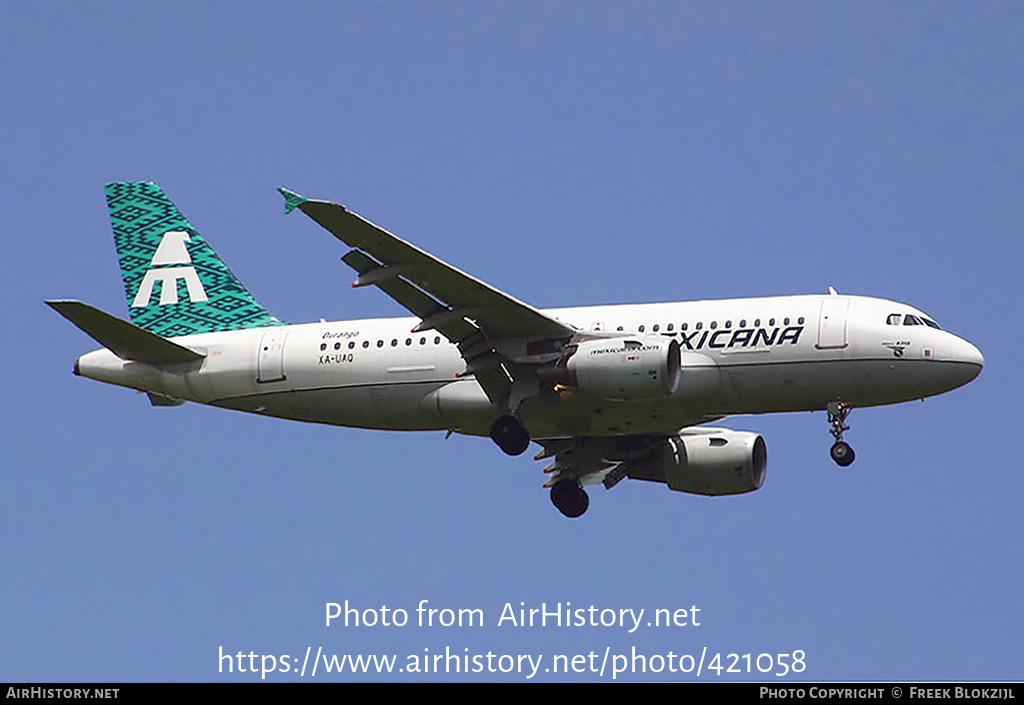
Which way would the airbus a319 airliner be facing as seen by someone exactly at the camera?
facing to the right of the viewer
